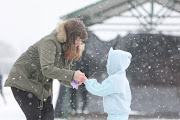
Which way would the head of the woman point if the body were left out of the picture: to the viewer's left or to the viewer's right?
to the viewer's right

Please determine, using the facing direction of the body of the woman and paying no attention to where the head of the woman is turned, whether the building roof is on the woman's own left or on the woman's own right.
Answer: on the woman's own left

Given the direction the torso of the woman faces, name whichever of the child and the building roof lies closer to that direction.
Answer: the child

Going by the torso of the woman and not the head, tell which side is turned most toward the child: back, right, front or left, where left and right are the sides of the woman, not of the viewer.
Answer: front

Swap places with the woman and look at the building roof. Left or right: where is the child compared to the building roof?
right

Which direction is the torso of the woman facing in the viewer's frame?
to the viewer's right
